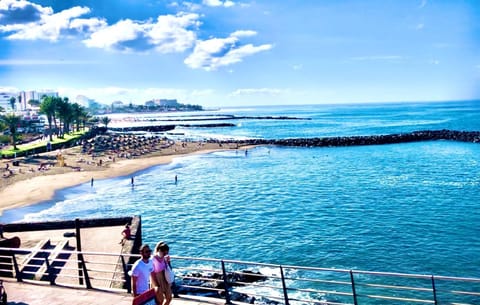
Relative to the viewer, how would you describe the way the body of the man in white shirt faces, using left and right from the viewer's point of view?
facing the viewer and to the right of the viewer
